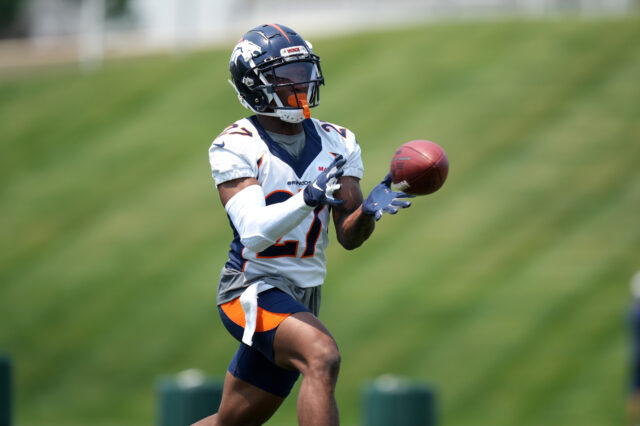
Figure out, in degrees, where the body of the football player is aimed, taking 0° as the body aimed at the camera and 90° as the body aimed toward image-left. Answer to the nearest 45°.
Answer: approximately 315°

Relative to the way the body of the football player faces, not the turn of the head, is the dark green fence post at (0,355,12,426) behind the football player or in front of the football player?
behind

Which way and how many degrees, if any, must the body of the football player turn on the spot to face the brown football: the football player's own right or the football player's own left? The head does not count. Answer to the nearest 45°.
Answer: approximately 45° to the football player's own left

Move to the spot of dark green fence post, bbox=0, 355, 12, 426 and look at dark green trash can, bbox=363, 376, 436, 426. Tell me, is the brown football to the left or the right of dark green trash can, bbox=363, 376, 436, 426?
right
